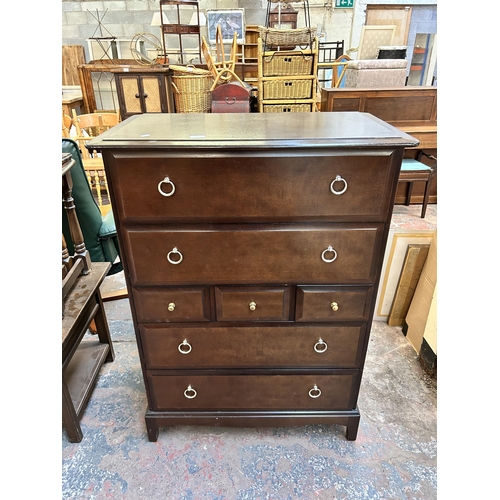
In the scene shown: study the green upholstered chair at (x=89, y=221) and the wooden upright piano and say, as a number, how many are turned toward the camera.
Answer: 1

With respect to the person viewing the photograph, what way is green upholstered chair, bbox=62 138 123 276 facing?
facing away from the viewer and to the right of the viewer

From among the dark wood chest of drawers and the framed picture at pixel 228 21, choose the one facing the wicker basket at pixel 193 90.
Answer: the framed picture

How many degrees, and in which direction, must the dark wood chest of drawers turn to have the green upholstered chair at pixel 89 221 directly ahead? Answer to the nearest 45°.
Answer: approximately 135° to its right

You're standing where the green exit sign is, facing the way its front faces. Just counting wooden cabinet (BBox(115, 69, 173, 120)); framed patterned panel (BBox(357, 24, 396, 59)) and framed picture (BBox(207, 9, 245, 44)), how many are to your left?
1

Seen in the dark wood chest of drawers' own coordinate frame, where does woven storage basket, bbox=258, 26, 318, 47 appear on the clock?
The woven storage basket is roughly at 6 o'clock from the dark wood chest of drawers.

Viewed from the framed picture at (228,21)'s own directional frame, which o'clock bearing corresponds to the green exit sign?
The green exit sign is roughly at 9 o'clock from the framed picture.

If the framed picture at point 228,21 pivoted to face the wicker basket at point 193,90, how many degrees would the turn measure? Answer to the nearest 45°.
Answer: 0° — it already faces it
